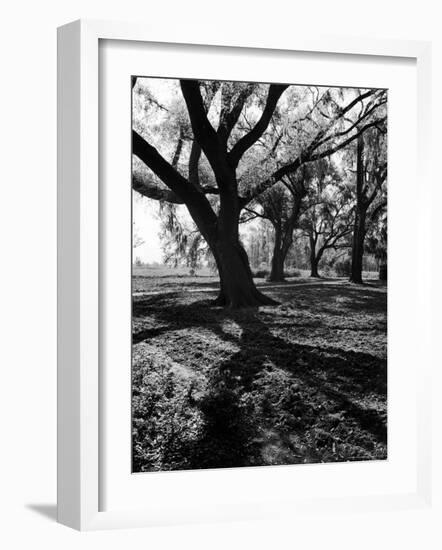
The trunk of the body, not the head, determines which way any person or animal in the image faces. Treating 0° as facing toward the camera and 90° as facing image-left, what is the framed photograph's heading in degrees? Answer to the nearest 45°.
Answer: approximately 315°
